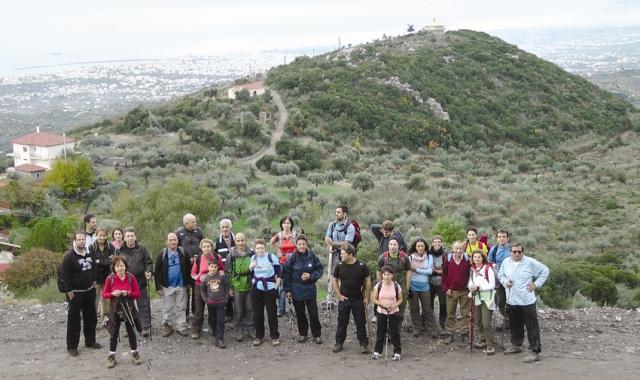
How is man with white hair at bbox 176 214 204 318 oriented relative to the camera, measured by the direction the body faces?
toward the camera

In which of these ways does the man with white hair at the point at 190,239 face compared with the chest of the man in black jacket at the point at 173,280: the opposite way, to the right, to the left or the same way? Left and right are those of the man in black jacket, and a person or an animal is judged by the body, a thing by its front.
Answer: the same way

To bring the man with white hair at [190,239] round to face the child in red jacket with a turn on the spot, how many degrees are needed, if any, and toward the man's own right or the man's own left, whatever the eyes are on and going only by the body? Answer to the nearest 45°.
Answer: approximately 45° to the man's own right

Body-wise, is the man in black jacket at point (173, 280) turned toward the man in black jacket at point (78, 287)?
no

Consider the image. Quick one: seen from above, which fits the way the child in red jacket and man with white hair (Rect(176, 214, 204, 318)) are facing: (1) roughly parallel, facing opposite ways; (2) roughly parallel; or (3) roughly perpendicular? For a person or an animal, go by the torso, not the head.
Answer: roughly parallel

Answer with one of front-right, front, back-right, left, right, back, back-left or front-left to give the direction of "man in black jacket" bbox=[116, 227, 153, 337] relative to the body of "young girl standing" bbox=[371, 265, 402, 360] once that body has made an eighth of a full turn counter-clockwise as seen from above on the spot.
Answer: back-right

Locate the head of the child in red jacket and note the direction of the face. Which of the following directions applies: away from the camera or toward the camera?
toward the camera

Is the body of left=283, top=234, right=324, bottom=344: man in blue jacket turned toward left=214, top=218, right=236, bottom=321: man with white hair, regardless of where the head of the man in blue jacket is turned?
no

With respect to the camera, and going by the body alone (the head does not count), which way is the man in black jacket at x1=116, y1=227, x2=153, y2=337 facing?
toward the camera

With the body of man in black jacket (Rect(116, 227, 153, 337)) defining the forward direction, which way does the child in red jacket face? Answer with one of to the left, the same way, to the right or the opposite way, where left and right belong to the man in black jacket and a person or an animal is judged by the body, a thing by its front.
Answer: the same way

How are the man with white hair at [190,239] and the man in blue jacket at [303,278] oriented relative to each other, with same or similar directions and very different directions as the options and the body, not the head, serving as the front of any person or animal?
same or similar directions

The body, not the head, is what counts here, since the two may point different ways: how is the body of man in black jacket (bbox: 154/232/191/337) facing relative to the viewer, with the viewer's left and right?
facing the viewer

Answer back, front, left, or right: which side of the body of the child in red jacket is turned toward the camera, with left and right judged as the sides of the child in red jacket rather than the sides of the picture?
front

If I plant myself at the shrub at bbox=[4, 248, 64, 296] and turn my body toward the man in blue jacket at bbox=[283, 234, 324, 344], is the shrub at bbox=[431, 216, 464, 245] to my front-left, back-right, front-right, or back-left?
front-left

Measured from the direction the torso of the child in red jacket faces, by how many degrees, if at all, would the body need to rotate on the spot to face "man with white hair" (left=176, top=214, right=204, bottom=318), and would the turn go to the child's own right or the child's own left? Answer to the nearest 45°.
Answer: approximately 135° to the child's own left

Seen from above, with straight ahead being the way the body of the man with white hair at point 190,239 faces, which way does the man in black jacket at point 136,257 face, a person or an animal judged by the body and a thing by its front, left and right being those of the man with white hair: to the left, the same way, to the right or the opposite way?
the same way

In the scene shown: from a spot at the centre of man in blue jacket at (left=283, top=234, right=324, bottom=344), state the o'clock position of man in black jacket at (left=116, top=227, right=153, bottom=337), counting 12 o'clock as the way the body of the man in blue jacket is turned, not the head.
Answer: The man in black jacket is roughly at 3 o'clock from the man in blue jacket.

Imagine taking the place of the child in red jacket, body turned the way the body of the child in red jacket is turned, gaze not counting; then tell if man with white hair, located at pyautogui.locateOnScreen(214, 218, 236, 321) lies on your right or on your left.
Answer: on your left

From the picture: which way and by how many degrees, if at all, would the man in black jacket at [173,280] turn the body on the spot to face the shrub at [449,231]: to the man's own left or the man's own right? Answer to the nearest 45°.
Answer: approximately 135° to the man's own left

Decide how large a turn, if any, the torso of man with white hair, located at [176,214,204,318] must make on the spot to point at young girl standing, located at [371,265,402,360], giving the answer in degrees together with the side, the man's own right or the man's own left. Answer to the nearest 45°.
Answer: approximately 45° to the man's own left
